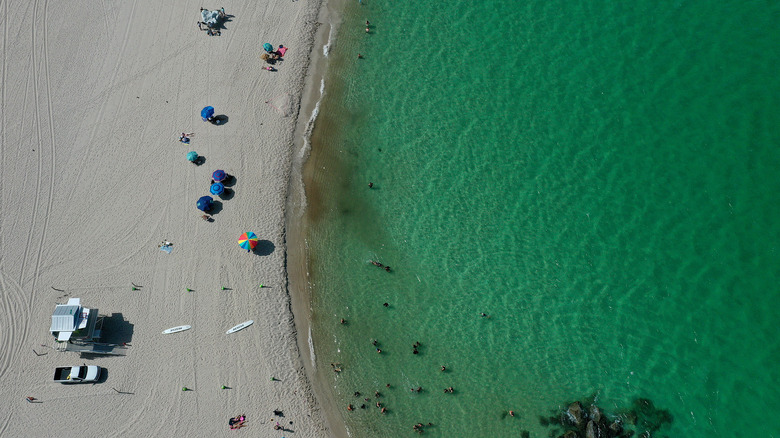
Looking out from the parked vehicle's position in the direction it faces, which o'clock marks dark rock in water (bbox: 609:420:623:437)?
The dark rock in water is roughly at 1 o'clock from the parked vehicle.

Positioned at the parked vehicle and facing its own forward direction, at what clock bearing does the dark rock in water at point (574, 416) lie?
The dark rock in water is roughly at 1 o'clock from the parked vehicle.

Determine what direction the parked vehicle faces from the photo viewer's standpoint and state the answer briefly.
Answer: facing to the right of the viewer
